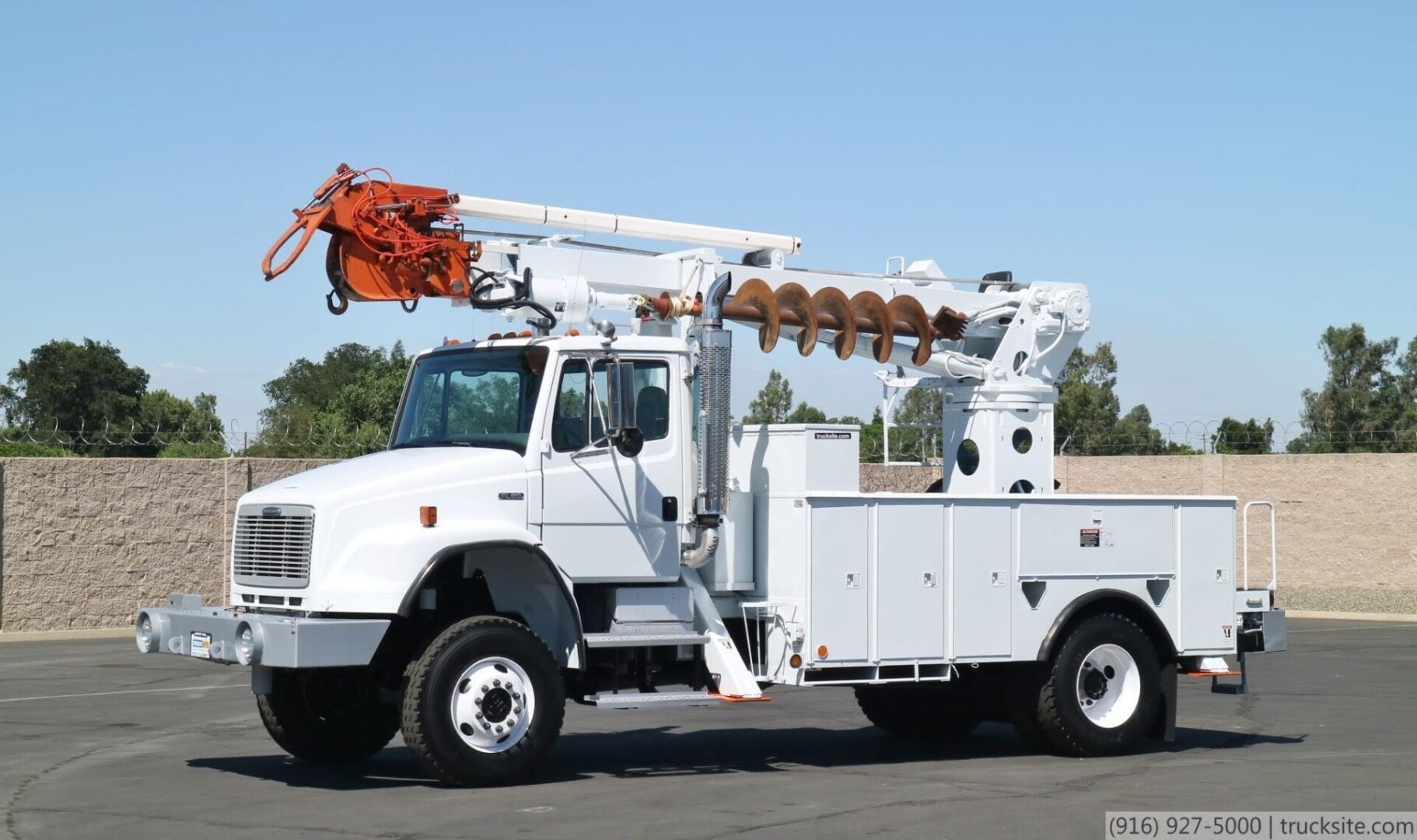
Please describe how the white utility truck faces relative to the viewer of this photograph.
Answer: facing the viewer and to the left of the viewer

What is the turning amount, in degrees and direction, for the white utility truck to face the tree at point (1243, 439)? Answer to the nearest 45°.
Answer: approximately 180°
